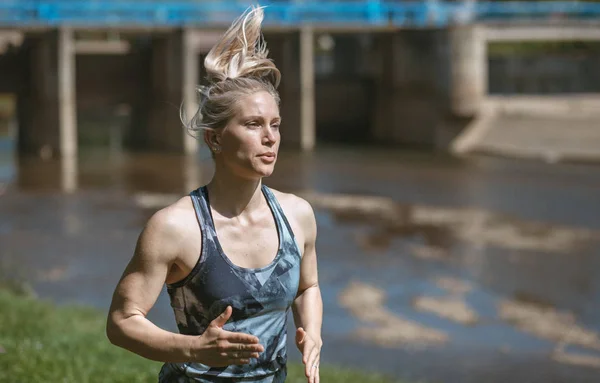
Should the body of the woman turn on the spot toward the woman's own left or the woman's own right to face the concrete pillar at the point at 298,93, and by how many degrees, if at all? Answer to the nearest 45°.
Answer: approximately 135° to the woman's own left

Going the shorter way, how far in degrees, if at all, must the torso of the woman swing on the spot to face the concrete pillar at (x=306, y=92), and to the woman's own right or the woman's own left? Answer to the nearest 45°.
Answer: approximately 135° to the woman's own left

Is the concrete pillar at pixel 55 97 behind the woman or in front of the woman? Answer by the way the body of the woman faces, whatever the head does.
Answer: behind

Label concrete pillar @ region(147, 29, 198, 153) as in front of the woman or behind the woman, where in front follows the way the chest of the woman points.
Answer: behind

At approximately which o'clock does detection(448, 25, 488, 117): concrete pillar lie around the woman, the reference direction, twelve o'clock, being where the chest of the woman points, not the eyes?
The concrete pillar is roughly at 8 o'clock from the woman.

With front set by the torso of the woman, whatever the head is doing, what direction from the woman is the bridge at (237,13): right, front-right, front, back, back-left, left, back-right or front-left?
back-left

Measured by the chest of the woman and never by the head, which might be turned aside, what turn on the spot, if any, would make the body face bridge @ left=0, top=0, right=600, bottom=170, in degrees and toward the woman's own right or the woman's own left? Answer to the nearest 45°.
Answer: approximately 135° to the woman's own left

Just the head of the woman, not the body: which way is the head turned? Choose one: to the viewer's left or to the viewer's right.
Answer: to the viewer's right

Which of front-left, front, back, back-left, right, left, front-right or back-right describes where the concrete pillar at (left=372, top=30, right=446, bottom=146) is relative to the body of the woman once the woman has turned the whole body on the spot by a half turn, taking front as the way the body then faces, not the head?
front-right
